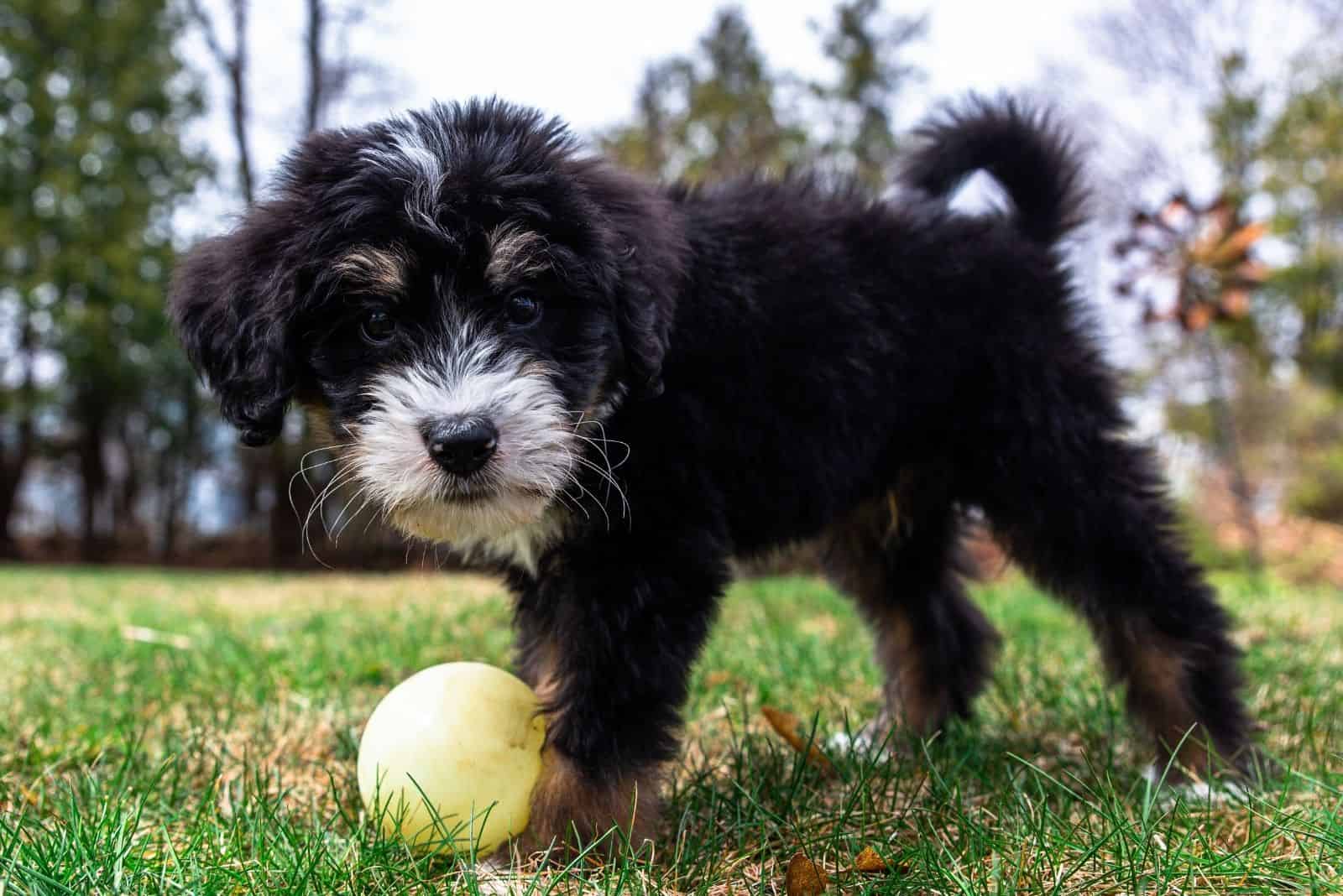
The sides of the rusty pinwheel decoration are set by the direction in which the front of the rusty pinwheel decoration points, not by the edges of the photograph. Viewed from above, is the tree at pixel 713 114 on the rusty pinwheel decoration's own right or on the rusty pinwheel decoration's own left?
on the rusty pinwheel decoration's own right

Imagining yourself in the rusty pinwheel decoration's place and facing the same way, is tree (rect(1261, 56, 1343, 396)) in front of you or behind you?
behind

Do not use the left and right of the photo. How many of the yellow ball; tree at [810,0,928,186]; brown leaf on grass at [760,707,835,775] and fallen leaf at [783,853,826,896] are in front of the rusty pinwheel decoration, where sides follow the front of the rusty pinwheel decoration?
3

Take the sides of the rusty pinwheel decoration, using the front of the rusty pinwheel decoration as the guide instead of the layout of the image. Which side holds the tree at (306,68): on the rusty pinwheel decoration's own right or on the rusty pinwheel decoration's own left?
on the rusty pinwheel decoration's own right

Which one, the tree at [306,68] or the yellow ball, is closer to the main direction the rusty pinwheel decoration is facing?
the yellow ball

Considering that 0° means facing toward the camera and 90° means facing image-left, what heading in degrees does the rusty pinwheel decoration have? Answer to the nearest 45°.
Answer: approximately 0°

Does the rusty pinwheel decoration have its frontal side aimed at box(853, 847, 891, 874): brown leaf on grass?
yes

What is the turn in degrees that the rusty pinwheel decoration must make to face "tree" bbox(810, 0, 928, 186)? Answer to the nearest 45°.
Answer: approximately 135° to its right

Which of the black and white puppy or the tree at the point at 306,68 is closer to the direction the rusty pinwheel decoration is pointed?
the black and white puppy

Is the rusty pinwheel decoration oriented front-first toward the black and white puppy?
yes

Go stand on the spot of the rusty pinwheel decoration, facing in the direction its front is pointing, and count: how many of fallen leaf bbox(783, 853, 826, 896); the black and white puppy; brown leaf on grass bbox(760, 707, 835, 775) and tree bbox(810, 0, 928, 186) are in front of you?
3

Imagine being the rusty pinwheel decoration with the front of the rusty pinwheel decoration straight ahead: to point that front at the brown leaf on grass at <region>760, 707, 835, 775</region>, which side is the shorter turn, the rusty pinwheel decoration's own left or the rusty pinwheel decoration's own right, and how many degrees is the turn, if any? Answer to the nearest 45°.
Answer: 0° — it already faces it
